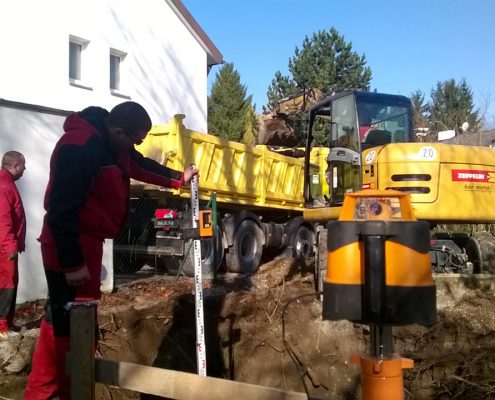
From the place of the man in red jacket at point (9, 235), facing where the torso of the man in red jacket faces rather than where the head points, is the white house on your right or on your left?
on your left

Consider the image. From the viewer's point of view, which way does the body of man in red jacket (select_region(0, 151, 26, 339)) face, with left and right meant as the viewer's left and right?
facing to the right of the viewer

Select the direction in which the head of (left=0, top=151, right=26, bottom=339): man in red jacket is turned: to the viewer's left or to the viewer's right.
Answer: to the viewer's right

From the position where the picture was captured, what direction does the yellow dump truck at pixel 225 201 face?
facing away from the viewer and to the right of the viewer

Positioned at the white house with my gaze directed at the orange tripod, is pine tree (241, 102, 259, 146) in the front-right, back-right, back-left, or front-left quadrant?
back-left

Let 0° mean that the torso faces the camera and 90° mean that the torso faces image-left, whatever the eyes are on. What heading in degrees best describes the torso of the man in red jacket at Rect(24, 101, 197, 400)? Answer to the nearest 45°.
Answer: approximately 270°

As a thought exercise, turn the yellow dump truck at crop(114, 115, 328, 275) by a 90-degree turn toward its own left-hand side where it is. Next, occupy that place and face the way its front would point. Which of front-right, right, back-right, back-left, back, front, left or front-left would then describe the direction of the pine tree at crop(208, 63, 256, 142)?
front-right

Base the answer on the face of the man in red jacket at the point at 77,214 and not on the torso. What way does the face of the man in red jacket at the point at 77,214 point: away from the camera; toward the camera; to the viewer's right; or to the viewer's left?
to the viewer's right

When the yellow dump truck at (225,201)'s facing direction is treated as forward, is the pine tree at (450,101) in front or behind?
in front

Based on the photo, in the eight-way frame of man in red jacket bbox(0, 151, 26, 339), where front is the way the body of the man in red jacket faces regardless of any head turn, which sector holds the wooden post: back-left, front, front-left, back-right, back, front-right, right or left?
right
